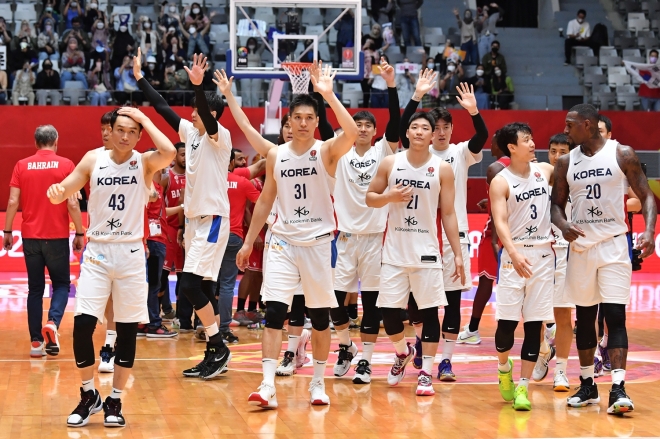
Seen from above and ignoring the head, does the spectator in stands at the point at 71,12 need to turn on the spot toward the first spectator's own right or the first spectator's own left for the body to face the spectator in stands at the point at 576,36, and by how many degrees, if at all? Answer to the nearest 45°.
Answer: approximately 90° to the first spectator's own left

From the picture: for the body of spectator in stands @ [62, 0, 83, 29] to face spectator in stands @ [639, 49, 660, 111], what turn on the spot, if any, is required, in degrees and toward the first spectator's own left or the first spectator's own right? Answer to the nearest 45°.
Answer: approximately 90° to the first spectator's own left

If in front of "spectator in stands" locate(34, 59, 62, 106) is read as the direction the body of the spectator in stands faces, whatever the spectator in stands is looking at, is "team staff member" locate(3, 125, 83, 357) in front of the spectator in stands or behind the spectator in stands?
in front

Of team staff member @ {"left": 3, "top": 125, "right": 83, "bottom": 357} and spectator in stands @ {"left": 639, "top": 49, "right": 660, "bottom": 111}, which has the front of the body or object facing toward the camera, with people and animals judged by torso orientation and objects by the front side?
the spectator in stands

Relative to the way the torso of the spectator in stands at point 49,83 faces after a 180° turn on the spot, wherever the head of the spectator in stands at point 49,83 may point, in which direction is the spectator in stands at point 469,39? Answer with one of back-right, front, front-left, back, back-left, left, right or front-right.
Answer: right

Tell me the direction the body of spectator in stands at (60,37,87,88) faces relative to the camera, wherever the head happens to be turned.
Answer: toward the camera

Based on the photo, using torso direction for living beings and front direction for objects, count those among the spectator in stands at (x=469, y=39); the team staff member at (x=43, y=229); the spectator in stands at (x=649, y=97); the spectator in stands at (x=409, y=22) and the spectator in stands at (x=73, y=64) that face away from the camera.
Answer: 1

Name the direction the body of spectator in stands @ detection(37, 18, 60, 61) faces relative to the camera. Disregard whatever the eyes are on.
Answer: toward the camera

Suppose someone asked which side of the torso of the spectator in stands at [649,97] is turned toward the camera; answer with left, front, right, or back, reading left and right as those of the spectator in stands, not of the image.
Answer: front

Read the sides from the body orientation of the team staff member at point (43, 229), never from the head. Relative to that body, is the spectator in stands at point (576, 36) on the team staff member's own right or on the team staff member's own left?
on the team staff member's own right

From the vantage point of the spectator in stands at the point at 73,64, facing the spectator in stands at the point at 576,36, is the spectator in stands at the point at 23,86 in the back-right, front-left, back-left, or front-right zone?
back-right

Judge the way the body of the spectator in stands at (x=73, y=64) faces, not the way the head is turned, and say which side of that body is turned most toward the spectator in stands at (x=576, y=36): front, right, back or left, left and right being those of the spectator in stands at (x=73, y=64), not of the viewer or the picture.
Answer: left

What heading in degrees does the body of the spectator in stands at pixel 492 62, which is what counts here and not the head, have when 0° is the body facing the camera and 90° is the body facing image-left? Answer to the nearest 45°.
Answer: approximately 0°
